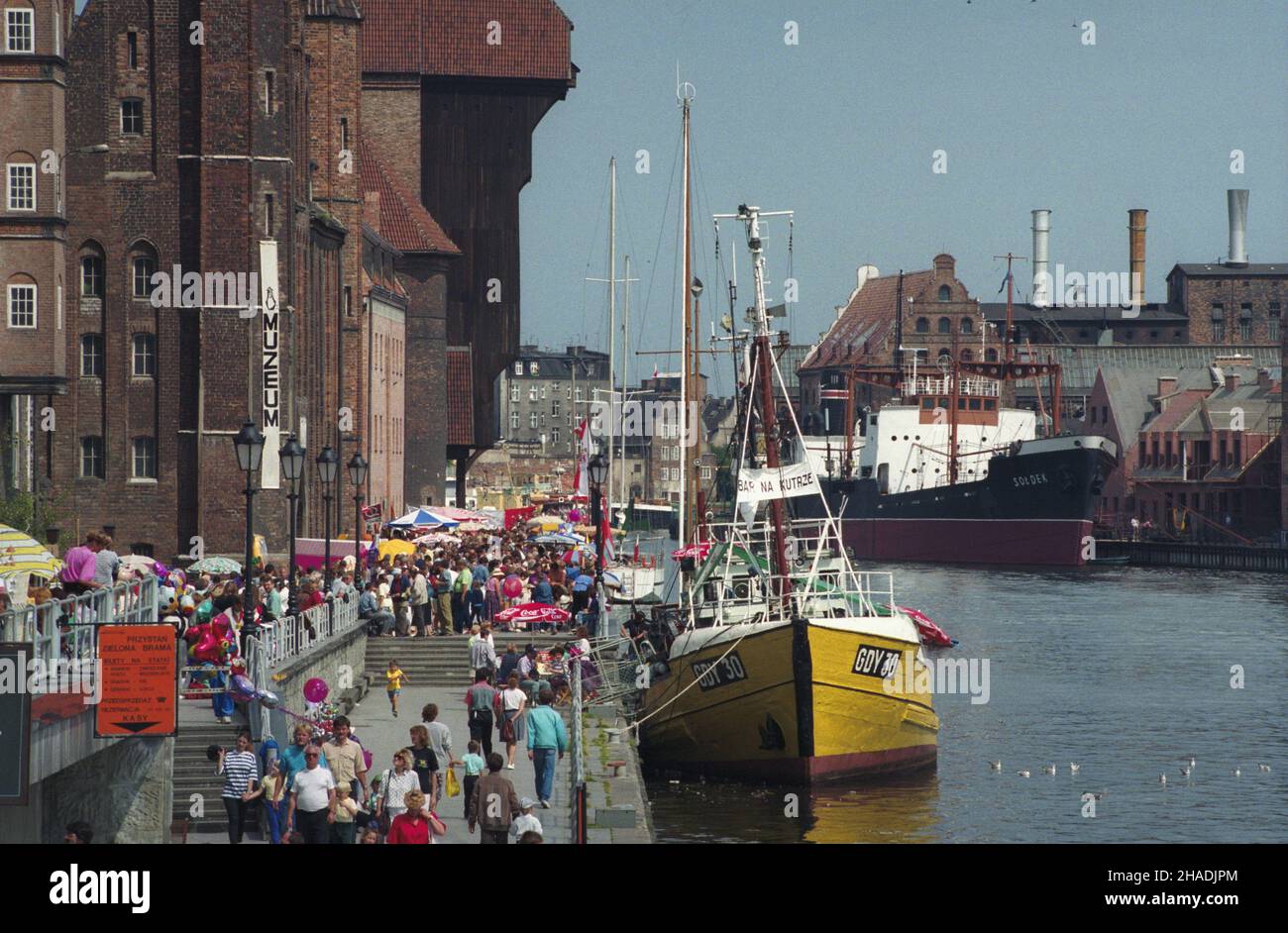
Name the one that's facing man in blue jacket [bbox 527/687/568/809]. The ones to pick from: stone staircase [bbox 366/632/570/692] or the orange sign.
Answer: the stone staircase

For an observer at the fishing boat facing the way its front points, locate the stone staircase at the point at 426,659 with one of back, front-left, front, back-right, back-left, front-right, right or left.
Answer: back-right

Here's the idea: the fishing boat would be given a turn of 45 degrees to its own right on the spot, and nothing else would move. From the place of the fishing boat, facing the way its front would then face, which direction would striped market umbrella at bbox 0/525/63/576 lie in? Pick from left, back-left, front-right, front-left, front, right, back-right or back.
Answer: front

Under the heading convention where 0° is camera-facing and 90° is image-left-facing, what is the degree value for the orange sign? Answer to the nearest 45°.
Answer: approximately 0°
